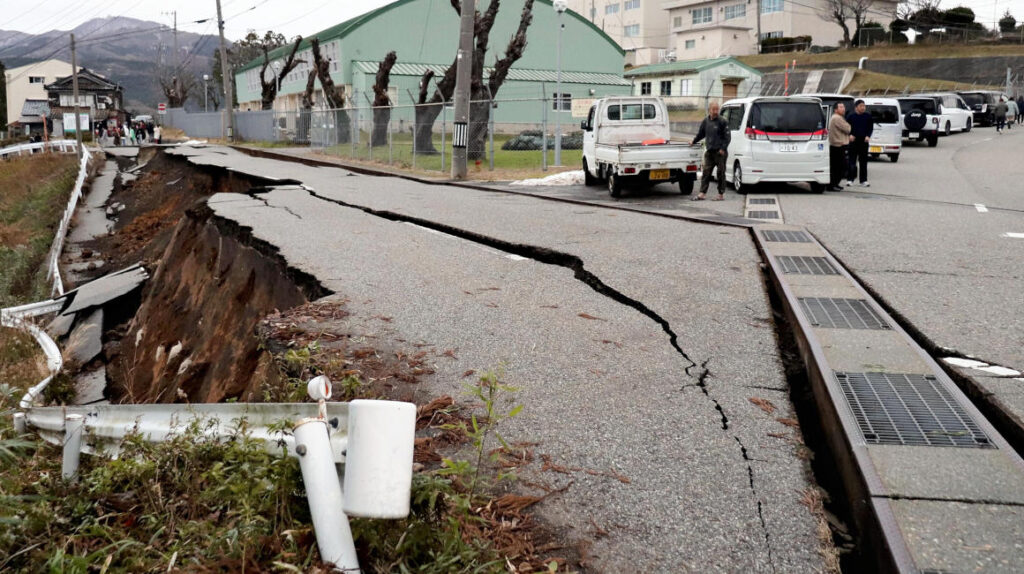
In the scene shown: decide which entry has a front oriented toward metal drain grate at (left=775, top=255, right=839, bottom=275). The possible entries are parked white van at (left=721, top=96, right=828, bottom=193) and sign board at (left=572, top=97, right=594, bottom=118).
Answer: the sign board

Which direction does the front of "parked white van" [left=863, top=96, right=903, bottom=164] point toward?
away from the camera

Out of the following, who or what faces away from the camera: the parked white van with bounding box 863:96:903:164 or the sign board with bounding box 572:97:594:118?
the parked white van

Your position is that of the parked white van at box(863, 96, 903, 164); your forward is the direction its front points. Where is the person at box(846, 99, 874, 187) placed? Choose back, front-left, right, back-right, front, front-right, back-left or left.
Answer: back

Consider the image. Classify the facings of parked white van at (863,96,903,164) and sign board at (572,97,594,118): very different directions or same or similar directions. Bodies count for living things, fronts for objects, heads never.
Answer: very different directions

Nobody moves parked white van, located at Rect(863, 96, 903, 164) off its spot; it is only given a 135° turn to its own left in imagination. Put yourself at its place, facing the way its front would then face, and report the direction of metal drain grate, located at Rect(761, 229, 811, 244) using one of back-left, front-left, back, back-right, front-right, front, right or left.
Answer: front-left

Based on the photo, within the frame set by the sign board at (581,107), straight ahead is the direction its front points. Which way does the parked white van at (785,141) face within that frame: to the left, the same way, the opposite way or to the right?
the opposite way

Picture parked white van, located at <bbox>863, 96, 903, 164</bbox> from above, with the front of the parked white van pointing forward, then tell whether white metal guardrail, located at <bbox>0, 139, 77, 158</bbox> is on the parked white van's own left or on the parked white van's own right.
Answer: on the parked white van's own left

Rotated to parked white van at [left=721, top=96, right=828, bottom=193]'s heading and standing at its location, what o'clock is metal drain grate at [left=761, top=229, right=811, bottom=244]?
The metal drain grate is roughly at 6 o'clock from the parked white van.

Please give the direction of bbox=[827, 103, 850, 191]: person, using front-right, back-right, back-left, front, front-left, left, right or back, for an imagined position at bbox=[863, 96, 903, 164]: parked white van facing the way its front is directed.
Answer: back

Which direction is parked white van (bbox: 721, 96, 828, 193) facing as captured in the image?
away from the camera

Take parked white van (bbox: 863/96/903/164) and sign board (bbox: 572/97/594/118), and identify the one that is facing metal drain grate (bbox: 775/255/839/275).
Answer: the sign board

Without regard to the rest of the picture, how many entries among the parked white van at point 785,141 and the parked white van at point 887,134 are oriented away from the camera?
2
